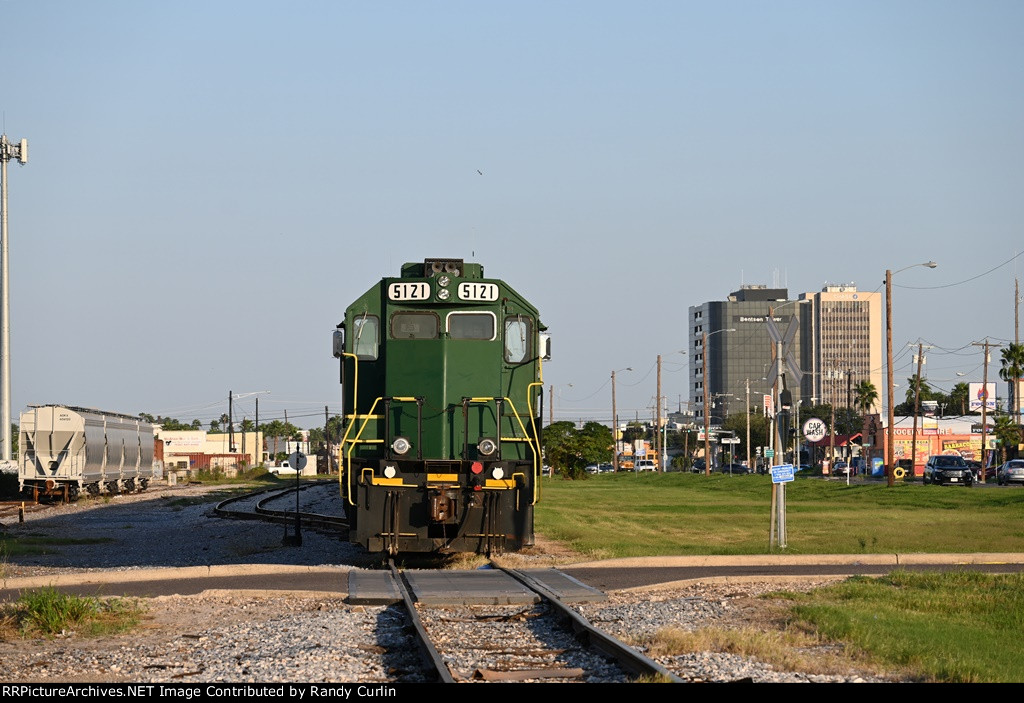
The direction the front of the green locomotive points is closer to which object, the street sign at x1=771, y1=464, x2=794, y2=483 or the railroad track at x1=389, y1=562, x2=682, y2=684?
the railroad track

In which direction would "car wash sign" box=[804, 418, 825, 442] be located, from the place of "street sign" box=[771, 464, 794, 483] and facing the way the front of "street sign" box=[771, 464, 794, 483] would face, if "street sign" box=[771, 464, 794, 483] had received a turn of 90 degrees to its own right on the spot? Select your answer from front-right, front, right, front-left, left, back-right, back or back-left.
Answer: right

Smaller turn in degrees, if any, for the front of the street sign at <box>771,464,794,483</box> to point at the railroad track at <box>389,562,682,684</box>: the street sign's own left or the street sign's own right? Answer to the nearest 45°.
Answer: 0° — it already faces it

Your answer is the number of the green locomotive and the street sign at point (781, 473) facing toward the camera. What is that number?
2

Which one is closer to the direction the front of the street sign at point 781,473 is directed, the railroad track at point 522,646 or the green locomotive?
the railroad track

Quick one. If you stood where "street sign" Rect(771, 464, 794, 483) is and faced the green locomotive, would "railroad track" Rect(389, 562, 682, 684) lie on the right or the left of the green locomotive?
left

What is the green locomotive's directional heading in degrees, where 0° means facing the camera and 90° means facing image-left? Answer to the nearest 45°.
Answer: approximately 0°

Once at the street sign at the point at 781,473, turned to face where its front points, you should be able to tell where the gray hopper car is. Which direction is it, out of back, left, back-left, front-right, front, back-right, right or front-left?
back-right
